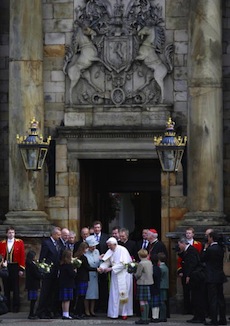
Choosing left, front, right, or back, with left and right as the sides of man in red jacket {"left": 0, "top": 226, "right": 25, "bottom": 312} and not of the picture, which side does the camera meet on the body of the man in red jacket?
front

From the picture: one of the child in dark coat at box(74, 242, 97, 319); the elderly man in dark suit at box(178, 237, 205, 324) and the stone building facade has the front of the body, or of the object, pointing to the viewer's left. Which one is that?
the elderly man in dark suit

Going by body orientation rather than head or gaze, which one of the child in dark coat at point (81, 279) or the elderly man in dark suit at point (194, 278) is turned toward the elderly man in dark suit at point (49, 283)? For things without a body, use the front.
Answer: the elderly man in dark suit at point (194, 278)

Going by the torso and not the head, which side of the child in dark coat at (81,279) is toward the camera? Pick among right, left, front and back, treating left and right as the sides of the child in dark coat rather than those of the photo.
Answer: right

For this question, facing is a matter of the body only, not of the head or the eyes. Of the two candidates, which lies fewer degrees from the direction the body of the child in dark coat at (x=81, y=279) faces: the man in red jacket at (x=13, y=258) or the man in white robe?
the man in white robe

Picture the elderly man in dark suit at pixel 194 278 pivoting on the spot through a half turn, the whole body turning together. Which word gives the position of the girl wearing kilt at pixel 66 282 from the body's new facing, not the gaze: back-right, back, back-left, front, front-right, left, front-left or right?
back

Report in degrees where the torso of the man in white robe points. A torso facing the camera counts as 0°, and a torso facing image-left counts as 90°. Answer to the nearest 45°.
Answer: approximately 45°

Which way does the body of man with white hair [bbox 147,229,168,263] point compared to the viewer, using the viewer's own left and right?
facing the viewer and to the left of the viewer

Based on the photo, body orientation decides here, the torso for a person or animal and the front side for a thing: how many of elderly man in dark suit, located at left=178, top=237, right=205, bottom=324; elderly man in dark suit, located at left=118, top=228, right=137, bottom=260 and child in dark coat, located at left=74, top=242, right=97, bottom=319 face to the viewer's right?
1

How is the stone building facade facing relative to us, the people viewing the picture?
facing the viewer

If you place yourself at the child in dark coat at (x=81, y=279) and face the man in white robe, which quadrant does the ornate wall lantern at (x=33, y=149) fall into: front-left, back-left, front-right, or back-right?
back-left
